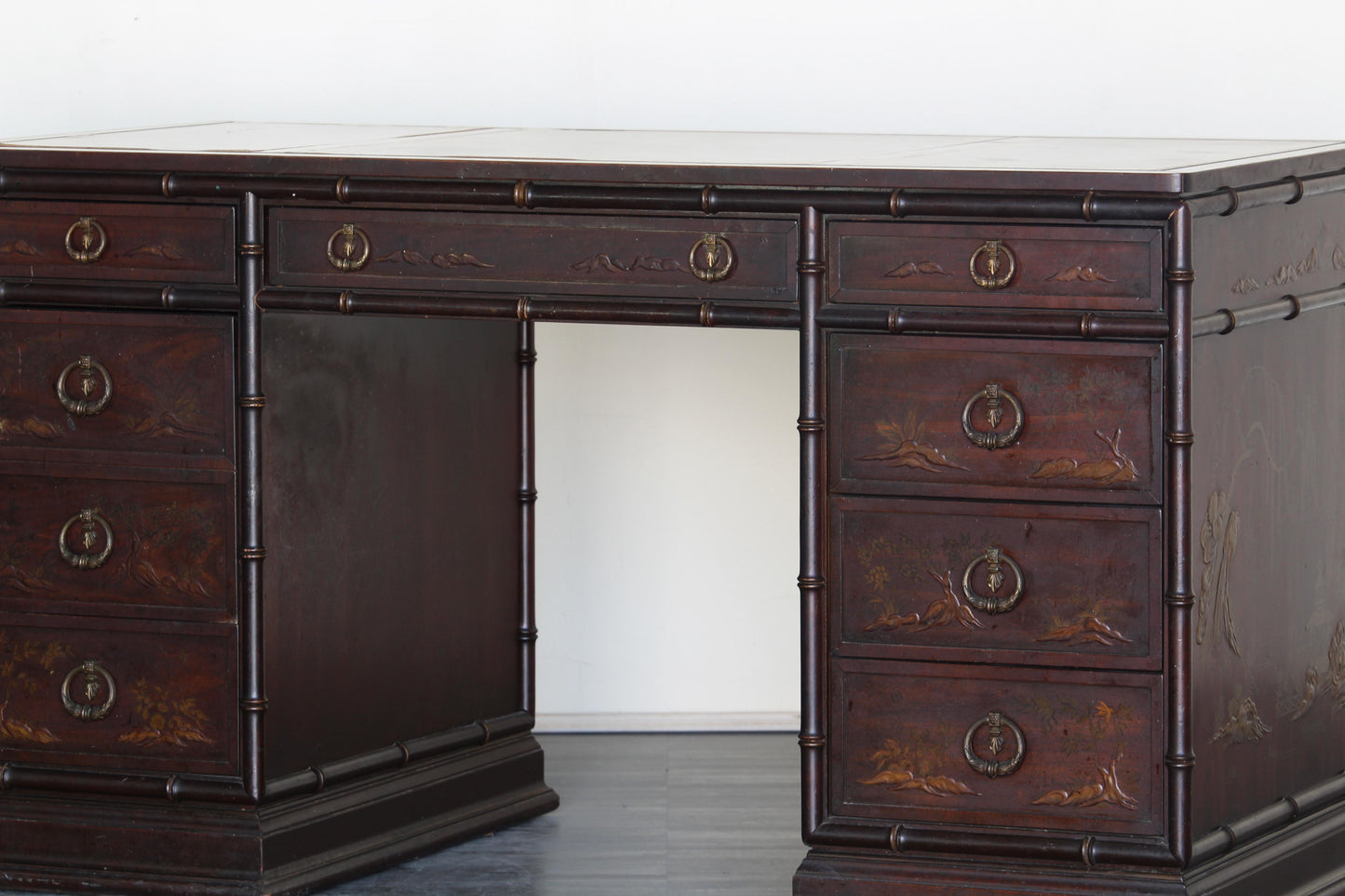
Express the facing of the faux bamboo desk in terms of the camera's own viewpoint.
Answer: facing the viewer and to the left of the viewer
